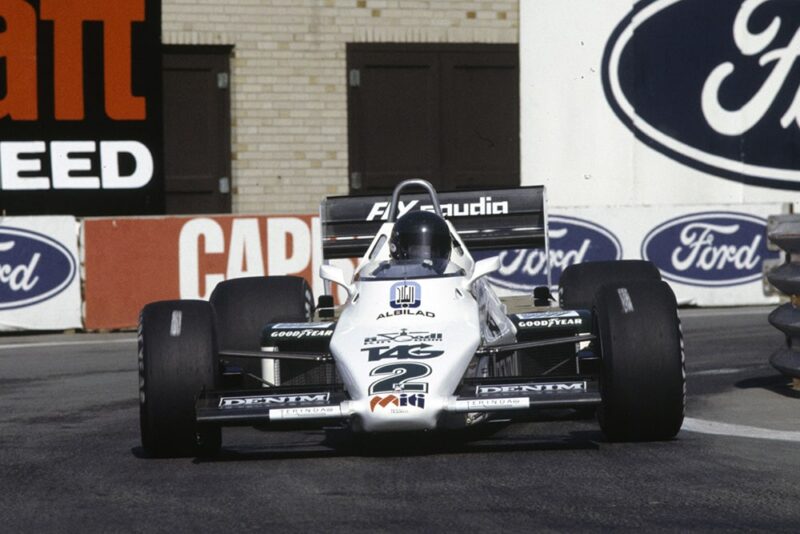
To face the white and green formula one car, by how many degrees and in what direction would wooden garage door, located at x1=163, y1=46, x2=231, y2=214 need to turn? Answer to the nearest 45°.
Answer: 0° — it already faces it

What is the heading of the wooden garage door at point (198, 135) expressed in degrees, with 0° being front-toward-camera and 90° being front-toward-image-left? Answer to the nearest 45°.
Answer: approximately 0°

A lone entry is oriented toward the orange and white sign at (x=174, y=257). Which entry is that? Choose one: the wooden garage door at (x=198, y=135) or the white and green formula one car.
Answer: the wooden garage door

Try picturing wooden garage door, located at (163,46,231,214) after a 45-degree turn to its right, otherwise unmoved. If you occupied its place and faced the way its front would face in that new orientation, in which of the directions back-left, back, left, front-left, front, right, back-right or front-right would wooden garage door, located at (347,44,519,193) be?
back-left

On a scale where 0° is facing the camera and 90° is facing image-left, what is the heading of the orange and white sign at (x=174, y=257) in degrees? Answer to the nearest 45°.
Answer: approximately 0°

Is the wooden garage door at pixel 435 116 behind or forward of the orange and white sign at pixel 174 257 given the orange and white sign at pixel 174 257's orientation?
behind

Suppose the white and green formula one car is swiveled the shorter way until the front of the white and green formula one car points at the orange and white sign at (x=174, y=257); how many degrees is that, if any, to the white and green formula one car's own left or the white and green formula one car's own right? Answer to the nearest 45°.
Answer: approximately 180°

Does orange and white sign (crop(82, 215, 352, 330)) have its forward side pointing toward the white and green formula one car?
yes

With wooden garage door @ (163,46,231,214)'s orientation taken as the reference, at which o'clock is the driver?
The driver is roughly at 12 o'clock from the wooden garage door.

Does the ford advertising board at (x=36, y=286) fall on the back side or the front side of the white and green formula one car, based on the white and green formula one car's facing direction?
on the back side
